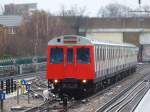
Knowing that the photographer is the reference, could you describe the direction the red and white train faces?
facing the viewer and to the left of the viewer
